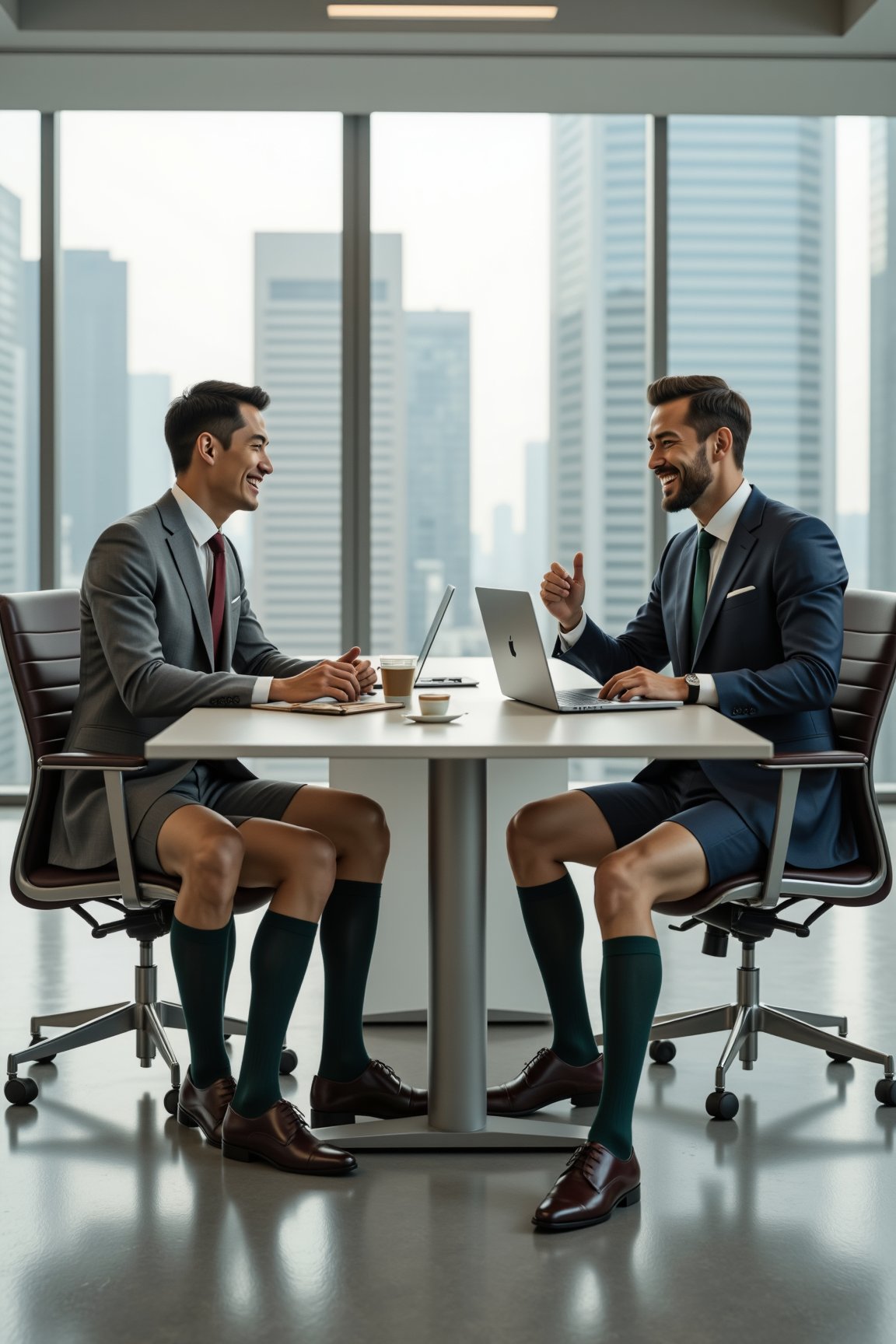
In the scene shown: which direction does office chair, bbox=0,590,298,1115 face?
to the viewer's right

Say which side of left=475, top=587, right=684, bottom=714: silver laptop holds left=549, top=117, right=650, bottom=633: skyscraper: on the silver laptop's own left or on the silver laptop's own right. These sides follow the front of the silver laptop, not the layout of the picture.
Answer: on the silver laptop's own left

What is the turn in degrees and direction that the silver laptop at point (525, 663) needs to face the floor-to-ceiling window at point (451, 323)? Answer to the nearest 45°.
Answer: approximately 90° to its left

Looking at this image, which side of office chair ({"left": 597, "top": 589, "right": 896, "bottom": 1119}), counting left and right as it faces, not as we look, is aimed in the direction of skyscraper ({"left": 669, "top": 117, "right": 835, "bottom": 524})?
right

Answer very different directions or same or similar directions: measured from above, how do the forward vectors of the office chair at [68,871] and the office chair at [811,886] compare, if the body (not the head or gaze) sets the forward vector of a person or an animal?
very different directions

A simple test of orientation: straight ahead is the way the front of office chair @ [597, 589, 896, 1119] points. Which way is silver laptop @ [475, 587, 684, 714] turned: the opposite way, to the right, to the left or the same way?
the opposite way

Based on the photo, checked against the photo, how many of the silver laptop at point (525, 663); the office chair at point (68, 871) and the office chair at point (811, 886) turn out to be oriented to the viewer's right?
2

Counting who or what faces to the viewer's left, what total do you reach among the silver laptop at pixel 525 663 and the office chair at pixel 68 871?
0

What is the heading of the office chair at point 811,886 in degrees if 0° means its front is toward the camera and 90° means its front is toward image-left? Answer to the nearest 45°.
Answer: approximately 90°

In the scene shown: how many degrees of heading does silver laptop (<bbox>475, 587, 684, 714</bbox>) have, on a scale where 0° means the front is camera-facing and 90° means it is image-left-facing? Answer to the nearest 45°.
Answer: approximately 270°

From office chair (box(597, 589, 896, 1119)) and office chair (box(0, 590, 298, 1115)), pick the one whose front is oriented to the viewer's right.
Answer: office chair (box(0, 590, 298, 1115))

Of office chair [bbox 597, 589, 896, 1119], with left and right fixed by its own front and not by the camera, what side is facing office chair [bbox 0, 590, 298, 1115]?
front

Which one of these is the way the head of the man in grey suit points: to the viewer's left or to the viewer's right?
to the viewer's right

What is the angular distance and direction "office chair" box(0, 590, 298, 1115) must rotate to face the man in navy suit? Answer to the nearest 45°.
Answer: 0° — it already faces them
